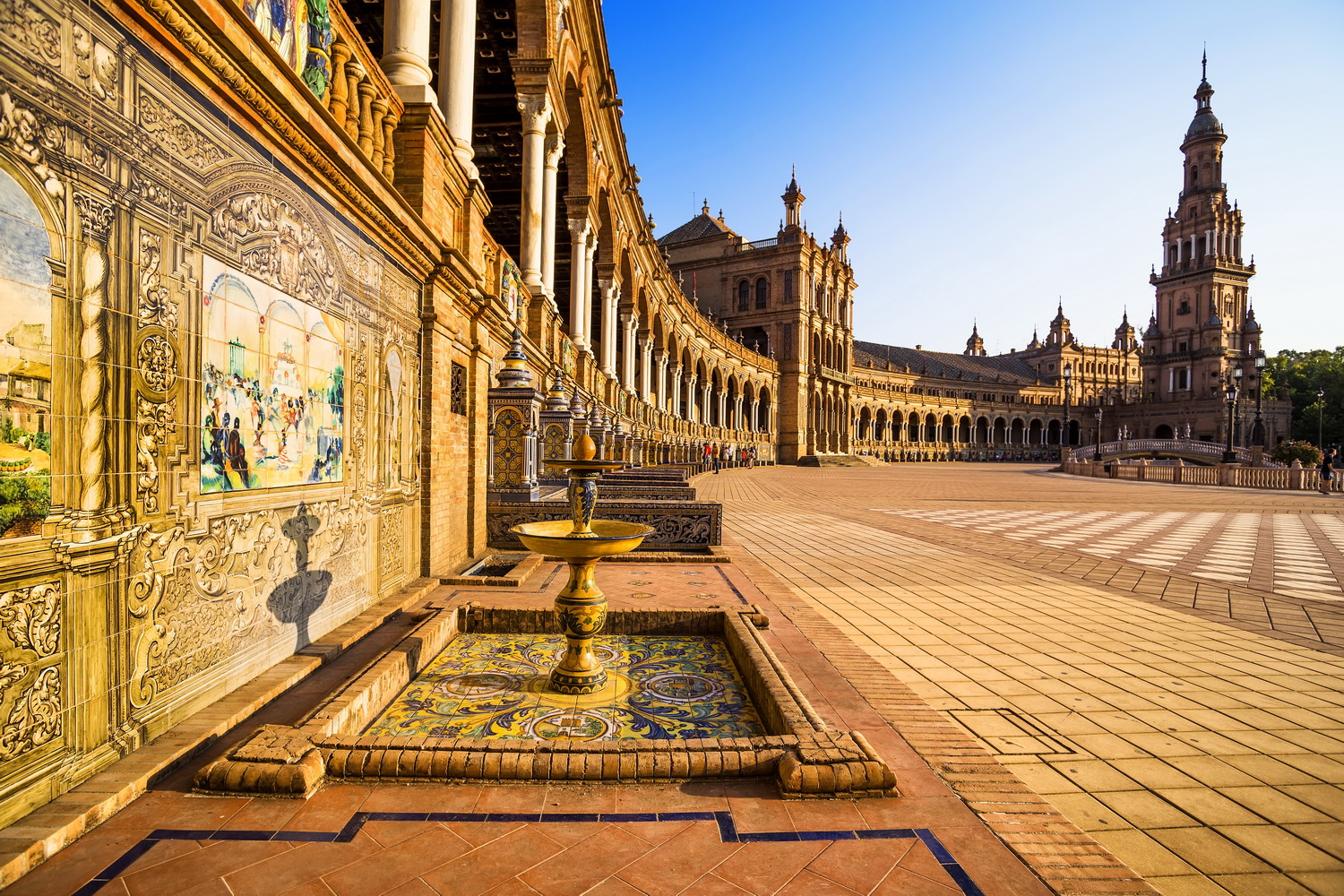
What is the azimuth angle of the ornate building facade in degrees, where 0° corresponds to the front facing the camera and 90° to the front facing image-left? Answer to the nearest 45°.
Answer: approximately 315°

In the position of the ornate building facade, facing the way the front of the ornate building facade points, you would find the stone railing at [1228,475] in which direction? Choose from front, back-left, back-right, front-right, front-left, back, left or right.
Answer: left
